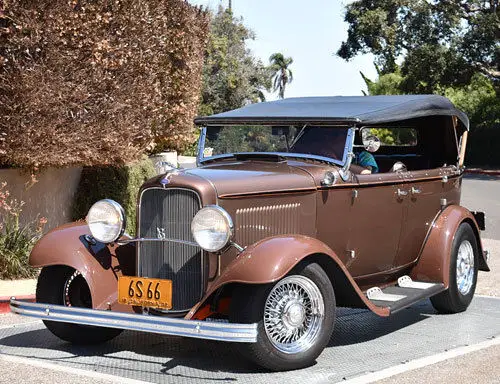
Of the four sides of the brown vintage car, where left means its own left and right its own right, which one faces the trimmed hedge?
right

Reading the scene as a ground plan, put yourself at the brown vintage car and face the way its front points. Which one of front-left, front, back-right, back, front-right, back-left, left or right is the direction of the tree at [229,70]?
back-right

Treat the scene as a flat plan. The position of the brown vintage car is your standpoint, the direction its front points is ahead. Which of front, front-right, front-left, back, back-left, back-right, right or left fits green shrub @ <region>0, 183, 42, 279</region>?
right

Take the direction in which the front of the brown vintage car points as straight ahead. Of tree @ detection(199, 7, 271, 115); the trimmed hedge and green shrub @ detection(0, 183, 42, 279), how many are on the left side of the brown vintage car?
0

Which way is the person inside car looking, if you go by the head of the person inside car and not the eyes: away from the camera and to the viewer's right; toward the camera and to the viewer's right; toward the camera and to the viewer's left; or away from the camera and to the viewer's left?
toward the camera and to the viewer's left

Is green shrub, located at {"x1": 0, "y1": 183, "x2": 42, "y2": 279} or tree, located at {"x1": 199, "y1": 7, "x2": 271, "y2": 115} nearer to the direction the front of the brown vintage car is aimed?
the green shrub

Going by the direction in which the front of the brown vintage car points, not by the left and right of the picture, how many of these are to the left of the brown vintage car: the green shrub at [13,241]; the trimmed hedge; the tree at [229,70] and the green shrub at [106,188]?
0

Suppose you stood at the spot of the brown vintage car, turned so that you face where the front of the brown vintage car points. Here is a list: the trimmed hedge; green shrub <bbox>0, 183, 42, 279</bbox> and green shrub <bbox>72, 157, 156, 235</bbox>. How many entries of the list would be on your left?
0

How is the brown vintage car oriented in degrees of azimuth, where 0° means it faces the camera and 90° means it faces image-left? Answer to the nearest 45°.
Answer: approximately 45°

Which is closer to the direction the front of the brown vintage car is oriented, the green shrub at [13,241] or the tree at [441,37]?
the green shrub

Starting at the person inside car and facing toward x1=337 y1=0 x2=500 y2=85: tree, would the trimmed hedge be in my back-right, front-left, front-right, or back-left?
front-left

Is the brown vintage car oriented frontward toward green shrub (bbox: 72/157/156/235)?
no

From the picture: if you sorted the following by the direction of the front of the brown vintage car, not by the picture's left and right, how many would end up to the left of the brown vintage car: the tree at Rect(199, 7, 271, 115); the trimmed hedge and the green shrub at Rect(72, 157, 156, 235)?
0

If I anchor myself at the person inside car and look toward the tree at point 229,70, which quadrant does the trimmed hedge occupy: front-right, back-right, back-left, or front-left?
front-left

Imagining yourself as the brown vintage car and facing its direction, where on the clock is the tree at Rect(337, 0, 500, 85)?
The tree is roughly at 5 o'clock from the brown vintage car.
